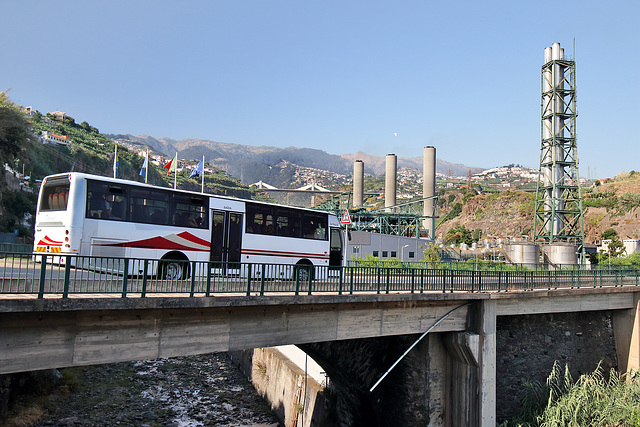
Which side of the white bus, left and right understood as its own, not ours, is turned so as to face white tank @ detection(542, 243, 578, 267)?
front

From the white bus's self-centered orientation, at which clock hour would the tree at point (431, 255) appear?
The tree is roughly at 12 o'clock from the white bus.

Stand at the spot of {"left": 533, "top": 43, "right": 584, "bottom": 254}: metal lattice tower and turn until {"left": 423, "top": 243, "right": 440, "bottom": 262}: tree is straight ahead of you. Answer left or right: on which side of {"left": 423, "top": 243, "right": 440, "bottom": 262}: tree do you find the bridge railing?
left

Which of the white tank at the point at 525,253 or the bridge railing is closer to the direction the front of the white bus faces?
the white tank

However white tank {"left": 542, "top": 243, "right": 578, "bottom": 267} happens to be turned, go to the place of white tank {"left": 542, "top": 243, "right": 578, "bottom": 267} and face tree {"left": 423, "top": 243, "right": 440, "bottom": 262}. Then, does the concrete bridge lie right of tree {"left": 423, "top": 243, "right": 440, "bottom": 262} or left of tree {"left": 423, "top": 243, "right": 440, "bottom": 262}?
left

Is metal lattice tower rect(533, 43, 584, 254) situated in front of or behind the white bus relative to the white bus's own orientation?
in front

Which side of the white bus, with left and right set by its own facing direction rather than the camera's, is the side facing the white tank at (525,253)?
front

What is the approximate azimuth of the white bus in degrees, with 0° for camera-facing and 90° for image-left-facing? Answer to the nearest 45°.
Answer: approximately 225°
